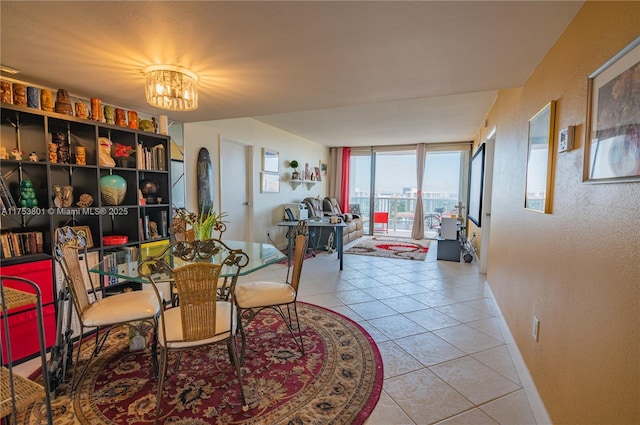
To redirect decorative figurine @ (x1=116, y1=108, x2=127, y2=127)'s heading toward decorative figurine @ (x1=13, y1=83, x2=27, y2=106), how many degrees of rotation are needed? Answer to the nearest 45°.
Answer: approximately 90° to its right

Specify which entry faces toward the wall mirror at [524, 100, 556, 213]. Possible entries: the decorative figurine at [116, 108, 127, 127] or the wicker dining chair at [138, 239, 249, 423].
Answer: the decorative figurine

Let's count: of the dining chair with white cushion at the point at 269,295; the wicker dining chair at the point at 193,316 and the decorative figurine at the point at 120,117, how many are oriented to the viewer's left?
1

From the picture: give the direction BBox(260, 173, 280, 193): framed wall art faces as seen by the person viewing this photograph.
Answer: facing the viewer and to the right of the viewer

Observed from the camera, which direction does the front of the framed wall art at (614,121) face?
facing the viewer and to the left of the viewer

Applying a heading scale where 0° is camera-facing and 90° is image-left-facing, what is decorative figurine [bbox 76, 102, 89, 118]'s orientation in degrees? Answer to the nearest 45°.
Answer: approximately 315°

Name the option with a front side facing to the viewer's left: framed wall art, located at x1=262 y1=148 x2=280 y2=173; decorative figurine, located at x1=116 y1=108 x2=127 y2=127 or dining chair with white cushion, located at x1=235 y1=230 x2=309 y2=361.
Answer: the dining chair with white cushion

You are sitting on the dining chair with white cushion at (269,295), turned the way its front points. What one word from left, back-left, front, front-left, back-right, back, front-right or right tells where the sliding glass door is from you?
back-right

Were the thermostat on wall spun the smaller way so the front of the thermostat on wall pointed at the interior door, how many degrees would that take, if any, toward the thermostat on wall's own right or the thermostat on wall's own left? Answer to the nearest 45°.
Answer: approximately 45° to the thermostat on wall's own right

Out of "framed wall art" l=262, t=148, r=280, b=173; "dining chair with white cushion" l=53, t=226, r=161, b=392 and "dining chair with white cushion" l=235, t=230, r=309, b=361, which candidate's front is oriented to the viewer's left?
"dining chair with white cushion" l=235, t=230, r=309, b=361

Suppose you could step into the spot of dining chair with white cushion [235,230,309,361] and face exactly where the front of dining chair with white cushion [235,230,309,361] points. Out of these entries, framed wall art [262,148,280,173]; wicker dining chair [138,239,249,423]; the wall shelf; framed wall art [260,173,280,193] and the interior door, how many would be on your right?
4

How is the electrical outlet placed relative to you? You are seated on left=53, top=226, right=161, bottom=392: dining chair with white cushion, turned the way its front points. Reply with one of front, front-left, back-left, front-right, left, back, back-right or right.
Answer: front-right

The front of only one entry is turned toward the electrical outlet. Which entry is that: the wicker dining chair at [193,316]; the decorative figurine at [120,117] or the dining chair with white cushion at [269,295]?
the decorative figurine

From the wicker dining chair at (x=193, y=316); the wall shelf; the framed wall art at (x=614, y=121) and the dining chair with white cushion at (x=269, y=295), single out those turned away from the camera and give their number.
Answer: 1

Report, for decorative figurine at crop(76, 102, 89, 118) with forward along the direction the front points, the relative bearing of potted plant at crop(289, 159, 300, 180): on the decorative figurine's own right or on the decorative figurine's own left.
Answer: on the decorative figurine's own left

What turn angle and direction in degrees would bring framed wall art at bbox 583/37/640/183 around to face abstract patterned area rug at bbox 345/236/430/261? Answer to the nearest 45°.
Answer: approximately 90° to its right

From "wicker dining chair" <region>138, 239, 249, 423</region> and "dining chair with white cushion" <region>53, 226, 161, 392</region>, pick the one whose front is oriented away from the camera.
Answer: the wicker dining chair
